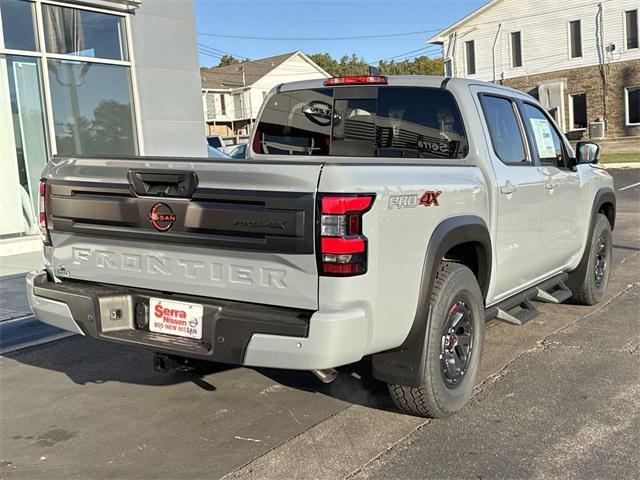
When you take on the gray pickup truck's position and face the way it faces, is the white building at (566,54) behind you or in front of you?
in front

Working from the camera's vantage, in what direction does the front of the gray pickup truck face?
facing away from the viewer and to the right of the viewer
